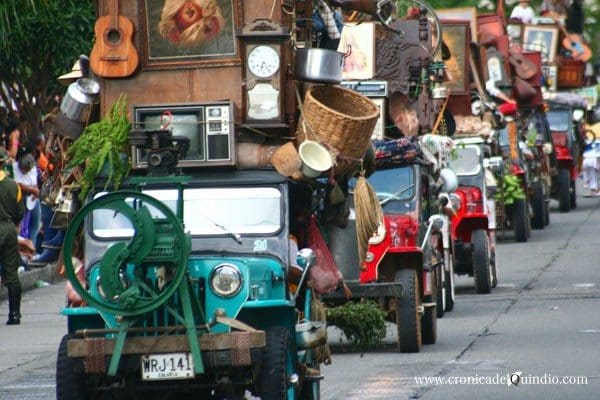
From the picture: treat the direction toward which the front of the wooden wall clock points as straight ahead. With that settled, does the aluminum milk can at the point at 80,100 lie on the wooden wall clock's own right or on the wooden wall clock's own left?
on the wooden wall clock's own right

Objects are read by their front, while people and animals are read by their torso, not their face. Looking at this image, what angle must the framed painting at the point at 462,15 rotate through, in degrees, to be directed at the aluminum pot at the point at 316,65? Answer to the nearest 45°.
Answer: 0° — it already faces it

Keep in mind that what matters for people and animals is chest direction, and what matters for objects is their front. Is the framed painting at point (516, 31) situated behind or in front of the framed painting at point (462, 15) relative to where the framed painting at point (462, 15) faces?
behind

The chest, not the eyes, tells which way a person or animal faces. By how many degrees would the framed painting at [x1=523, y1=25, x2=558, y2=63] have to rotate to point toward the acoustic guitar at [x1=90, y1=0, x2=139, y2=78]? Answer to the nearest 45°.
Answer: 0° — it already faces it

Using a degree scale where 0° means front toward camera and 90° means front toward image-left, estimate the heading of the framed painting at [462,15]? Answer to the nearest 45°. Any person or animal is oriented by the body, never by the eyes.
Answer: approximately 0°
